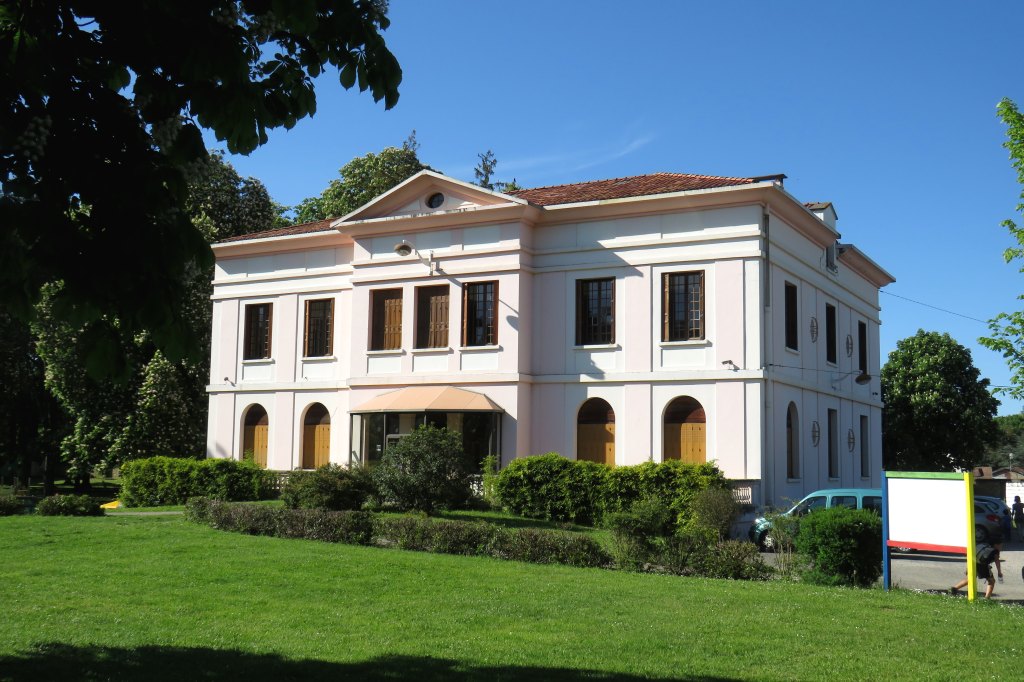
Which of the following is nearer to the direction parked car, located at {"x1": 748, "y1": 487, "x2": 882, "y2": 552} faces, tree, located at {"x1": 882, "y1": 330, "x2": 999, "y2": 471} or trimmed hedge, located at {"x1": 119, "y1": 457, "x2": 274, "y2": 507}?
the trimmed hedge

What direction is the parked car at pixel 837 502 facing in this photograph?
to the viewer's left

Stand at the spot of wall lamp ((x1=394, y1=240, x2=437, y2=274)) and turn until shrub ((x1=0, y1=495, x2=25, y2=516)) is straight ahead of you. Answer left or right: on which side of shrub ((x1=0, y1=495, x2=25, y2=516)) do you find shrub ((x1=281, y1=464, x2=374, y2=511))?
left

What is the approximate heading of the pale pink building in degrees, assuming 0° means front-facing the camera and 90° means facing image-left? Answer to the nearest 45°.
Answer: approximately 45°

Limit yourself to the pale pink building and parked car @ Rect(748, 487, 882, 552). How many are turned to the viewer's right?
0

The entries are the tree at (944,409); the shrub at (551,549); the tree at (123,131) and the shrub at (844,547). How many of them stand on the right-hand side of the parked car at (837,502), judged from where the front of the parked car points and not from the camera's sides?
1

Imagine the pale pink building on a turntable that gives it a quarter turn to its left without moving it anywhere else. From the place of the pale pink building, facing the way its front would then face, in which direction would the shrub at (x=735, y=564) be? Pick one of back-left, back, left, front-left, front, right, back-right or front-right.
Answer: front-right

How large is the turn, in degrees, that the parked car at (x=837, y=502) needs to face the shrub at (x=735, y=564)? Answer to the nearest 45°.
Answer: approximately 90° to its left

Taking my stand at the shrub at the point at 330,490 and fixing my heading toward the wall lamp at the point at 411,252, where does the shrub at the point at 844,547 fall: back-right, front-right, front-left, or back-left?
back-right
